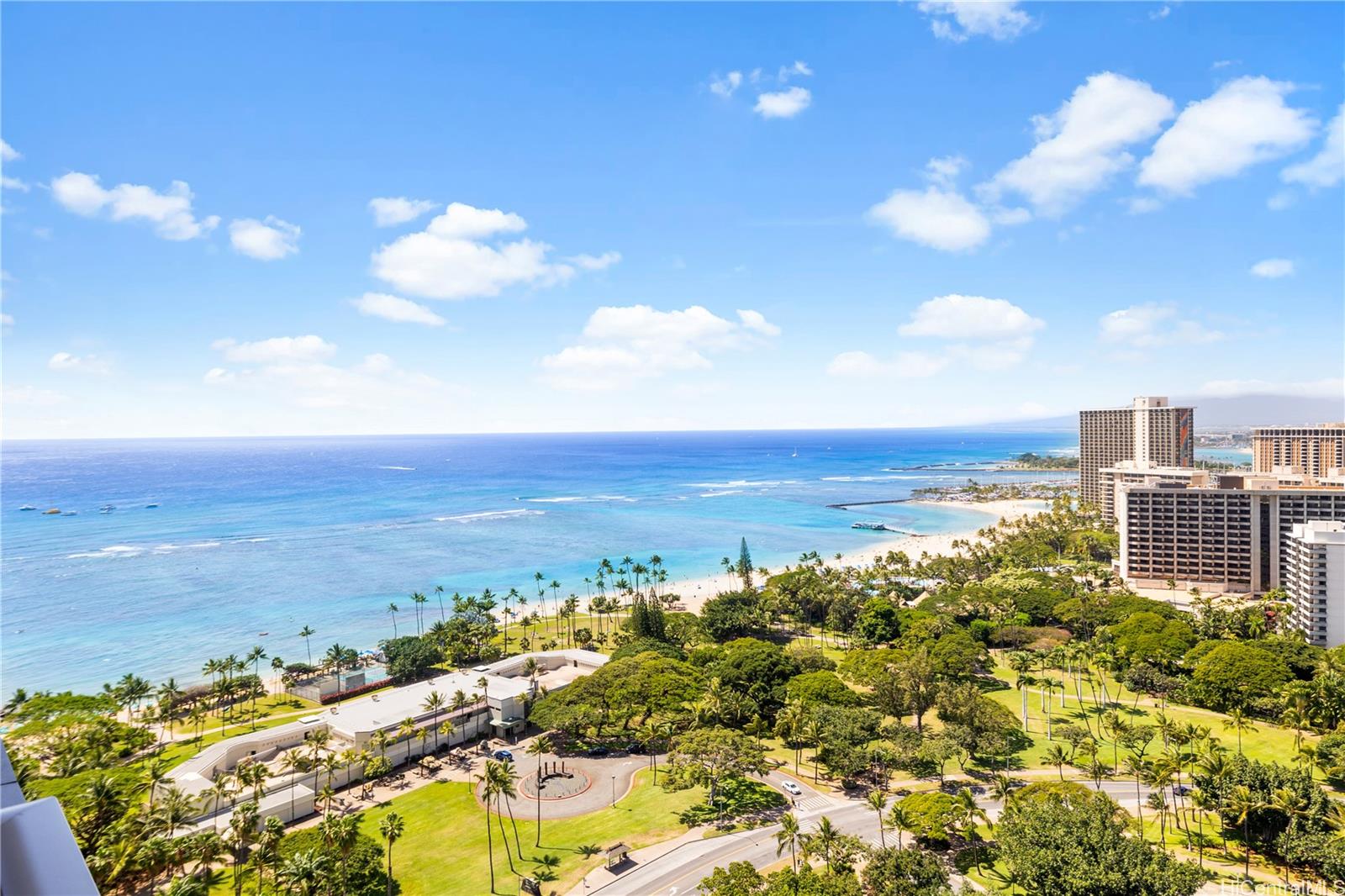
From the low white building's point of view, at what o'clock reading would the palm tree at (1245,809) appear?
The palm tree is roughly at 12 o'clock from the low white building.

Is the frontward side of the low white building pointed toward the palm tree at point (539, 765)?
yes

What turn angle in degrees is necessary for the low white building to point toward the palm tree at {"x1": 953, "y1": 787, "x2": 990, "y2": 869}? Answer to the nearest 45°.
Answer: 0° — it already faces it

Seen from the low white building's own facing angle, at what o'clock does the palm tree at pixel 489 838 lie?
The palm tree is roughly at 1 o'clock from the low white building.

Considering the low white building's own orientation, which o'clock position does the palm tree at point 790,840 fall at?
The palm tree is roughly at 12 o'clock from the low white building.

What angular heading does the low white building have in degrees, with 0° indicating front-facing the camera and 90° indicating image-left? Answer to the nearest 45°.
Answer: approximately 315°

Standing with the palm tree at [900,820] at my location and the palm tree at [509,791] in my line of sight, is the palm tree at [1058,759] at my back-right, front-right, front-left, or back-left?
back-right
